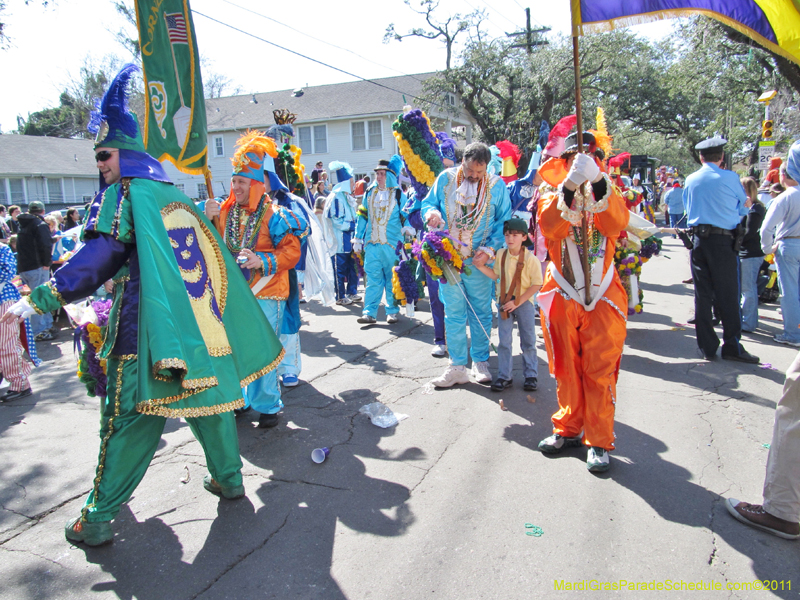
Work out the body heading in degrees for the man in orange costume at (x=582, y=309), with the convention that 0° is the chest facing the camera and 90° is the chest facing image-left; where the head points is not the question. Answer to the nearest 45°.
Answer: approximately 0°

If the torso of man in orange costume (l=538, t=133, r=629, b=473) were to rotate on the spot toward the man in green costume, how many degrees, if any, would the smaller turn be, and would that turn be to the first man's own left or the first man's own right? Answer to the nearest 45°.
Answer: approximately 45° to the first man's own right

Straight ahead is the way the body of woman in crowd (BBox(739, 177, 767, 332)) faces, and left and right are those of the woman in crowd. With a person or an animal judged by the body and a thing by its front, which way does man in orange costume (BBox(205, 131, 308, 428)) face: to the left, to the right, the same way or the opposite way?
to the left

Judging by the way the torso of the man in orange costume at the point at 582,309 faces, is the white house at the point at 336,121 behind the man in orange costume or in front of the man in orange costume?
behind

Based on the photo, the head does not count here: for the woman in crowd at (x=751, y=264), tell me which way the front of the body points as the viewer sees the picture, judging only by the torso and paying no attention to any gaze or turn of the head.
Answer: to the viewer's left

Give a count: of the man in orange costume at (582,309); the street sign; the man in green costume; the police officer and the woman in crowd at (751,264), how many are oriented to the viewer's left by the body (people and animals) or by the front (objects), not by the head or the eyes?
2
